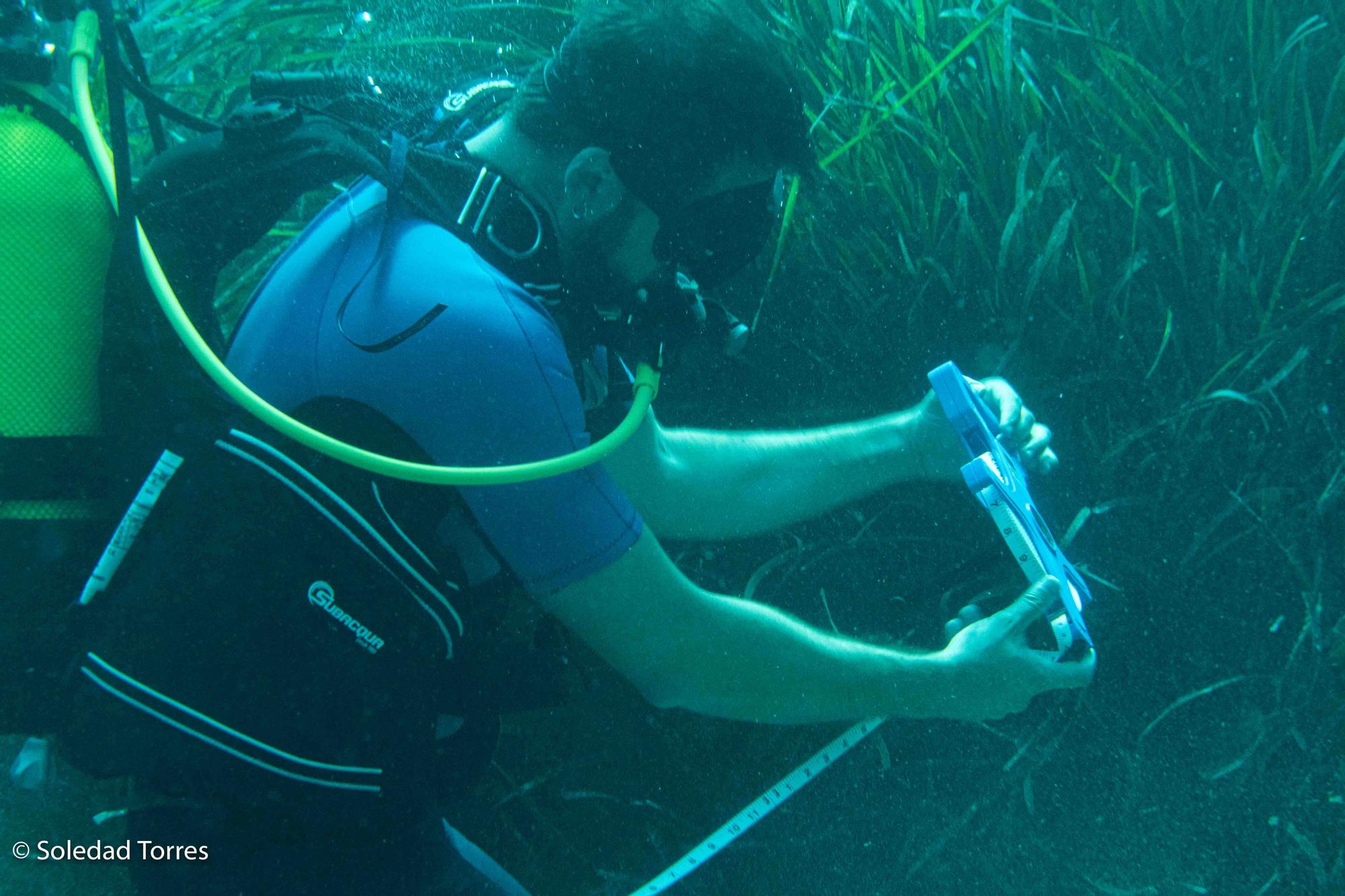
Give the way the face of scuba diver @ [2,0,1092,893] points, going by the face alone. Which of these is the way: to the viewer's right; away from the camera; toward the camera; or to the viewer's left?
to the viewer's right

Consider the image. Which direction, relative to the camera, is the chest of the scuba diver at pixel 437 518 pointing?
to the viewer's right
